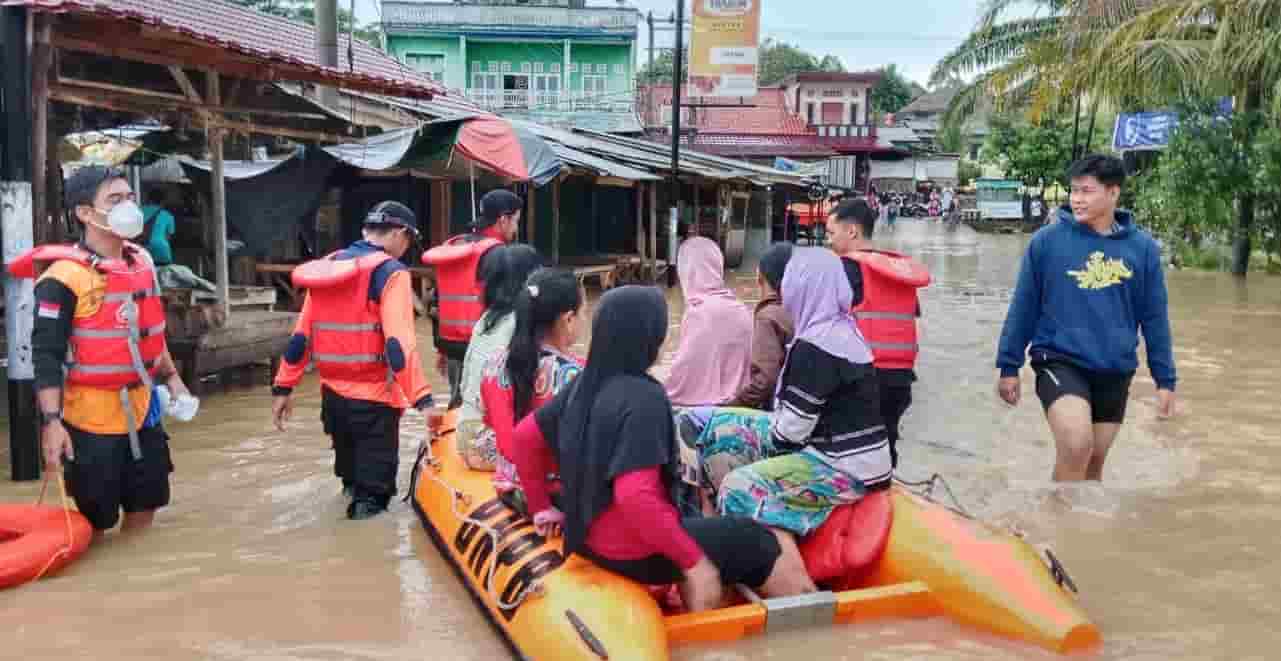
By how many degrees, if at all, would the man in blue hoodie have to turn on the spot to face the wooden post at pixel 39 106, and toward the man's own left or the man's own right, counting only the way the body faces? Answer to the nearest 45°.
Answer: approximately 90° to the man's own right

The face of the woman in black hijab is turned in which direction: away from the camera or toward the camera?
away from the camera

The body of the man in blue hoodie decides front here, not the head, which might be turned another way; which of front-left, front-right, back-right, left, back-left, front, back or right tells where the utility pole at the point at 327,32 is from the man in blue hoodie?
back-right

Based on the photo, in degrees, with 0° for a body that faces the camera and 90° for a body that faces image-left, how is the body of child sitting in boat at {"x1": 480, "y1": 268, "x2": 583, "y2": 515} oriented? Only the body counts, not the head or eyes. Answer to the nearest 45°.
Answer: approximately 225°

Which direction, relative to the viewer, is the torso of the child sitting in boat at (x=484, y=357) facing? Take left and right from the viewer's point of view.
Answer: facing away from the viewer and to the right of the viewer

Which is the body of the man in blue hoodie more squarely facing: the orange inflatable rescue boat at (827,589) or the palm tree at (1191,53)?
the orange inflatable rescue boat

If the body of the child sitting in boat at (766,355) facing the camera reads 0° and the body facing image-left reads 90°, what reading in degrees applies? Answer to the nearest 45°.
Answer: approximately 135°

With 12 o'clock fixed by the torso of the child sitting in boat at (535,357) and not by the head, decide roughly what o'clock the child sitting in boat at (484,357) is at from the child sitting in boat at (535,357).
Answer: the child sitting in boat at (484,357) is roughly at 10 o'clock from the child sitting in boat at (535,357).

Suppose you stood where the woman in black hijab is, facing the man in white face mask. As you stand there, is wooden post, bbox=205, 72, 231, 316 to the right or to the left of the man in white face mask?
right

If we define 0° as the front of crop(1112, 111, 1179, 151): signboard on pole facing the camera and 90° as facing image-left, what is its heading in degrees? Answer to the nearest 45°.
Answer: approximately 0°

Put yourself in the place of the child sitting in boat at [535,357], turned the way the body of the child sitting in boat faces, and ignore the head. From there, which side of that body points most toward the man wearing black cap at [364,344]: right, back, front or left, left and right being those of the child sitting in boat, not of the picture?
left

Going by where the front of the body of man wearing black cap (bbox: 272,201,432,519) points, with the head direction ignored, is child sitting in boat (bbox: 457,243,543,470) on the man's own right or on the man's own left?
on the man's own right

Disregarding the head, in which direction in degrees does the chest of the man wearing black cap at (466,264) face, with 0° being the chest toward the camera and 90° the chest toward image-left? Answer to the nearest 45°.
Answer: approximately 225°

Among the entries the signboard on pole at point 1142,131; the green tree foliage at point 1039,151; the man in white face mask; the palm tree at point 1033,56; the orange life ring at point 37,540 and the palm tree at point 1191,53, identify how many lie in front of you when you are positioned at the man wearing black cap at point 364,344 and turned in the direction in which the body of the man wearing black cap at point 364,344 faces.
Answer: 4

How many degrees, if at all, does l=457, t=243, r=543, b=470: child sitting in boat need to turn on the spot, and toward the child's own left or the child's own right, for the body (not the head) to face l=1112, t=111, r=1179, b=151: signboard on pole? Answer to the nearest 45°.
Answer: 0° — they already face it
